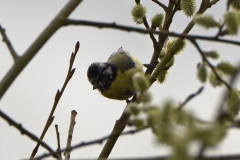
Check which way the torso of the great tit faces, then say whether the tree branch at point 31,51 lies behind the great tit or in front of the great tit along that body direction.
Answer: in front

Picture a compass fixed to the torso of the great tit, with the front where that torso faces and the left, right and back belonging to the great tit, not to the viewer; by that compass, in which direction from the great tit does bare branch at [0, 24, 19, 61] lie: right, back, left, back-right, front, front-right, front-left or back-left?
front-right

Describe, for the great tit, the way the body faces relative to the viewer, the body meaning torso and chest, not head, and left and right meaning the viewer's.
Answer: facing the viewer and to the left of the viewer
